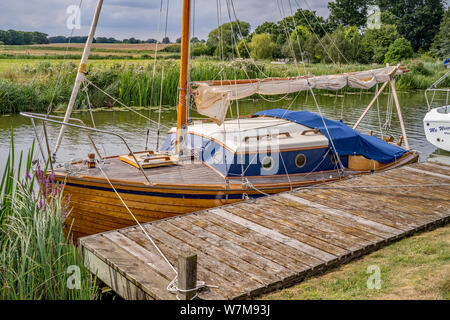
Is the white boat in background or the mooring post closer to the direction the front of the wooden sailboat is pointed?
the mooring post

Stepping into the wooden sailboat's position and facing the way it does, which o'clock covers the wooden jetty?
The wooden jetty is roughly at 10 o'clock from the wooden sailboat.

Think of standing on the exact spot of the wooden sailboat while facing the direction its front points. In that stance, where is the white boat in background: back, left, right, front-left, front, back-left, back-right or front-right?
back

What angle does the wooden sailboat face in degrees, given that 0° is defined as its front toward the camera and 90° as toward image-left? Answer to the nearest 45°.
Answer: approximately 45°

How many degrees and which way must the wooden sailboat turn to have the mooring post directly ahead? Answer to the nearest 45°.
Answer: approximately 45° to its left

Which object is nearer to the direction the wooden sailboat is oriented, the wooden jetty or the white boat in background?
the wooden jetty
